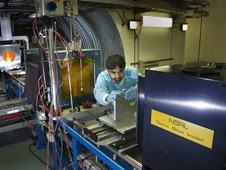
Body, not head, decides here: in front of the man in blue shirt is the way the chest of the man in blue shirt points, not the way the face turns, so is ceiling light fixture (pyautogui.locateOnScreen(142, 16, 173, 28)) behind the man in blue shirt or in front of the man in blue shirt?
behind

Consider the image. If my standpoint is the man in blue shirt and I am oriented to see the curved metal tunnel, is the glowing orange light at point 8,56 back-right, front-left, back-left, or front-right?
front-left

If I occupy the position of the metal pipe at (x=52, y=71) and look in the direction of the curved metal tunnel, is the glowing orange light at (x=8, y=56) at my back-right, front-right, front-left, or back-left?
front-left

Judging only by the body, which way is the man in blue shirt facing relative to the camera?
toward the camera

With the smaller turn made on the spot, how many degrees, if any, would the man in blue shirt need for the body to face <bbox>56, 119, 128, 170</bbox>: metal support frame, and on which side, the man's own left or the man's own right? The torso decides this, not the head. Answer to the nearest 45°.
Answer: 0° — they already face it

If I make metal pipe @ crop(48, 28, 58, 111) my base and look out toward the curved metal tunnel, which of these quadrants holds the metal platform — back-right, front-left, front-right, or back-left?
back-right

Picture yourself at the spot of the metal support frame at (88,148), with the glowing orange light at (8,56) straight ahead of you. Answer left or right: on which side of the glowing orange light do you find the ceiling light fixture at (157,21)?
right
